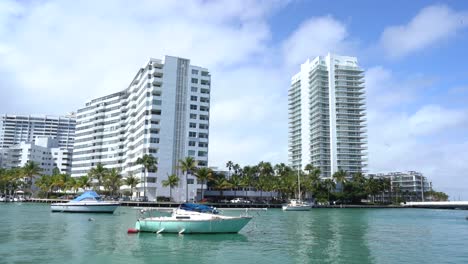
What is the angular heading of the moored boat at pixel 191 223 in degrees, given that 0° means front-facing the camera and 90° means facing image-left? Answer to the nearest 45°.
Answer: approximately 270°
